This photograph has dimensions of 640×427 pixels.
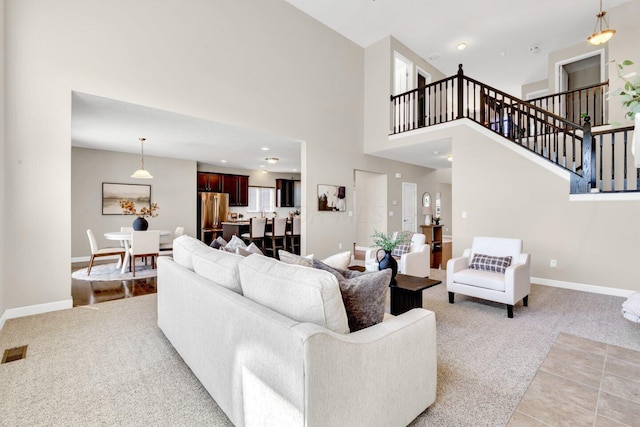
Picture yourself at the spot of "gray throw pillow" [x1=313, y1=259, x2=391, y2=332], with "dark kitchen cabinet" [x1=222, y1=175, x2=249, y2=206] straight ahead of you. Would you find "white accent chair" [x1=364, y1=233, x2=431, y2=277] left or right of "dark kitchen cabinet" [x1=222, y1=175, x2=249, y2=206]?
right

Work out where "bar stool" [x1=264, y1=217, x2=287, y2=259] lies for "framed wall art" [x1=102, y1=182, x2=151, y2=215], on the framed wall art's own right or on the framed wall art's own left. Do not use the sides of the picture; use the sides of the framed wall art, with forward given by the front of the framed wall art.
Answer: on the framed wall art's own left

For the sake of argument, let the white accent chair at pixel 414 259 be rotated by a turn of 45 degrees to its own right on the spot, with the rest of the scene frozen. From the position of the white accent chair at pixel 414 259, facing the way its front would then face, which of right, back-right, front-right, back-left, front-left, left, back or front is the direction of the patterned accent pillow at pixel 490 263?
back-left

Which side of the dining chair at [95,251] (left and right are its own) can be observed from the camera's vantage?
right

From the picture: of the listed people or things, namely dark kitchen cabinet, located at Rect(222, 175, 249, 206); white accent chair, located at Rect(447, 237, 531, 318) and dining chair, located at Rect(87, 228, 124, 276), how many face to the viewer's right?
1

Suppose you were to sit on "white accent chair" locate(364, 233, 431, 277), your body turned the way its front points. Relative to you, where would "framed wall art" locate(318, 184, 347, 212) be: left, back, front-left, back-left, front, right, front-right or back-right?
right

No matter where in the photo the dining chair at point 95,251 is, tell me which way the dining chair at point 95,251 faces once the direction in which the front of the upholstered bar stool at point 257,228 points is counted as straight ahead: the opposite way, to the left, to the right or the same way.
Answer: to the right

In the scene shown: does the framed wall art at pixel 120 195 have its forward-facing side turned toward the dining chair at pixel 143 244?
yes

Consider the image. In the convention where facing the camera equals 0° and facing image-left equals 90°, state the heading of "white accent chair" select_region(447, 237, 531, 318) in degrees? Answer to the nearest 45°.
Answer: approximately 45°

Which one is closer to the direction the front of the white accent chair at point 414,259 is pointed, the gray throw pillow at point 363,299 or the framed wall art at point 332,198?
the gray throw pillow

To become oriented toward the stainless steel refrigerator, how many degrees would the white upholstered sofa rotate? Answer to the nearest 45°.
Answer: approximately 45° to its left

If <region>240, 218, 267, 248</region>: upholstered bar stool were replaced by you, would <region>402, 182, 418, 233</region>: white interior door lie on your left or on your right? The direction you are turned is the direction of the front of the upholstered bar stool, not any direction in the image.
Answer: on your right

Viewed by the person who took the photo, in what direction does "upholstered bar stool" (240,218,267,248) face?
facing away from the viewer and to the left of the viewer

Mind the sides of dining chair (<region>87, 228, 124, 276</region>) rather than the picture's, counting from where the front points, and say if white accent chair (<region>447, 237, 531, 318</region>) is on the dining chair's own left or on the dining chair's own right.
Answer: on the dining chair's own right

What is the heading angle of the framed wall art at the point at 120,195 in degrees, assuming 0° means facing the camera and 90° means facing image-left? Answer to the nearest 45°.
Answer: approximately 0°

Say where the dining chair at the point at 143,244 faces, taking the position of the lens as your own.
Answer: facing away from the viewer and to the left of the viewer

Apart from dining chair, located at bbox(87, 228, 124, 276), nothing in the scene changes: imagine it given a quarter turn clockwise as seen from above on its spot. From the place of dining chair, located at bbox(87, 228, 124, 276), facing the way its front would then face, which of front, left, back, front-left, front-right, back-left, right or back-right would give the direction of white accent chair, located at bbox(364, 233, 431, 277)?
front-left
